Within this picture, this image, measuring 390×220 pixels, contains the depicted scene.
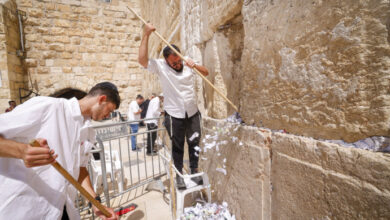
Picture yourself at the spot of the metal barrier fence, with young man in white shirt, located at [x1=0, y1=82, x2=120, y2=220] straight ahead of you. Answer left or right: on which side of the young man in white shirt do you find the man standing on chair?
left

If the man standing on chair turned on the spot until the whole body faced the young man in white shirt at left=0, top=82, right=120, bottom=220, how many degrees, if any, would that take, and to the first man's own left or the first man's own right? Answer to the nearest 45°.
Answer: approximately 90° to the first man's own right

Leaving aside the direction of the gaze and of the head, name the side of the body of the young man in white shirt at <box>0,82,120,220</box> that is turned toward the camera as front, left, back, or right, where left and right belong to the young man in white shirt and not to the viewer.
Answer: right

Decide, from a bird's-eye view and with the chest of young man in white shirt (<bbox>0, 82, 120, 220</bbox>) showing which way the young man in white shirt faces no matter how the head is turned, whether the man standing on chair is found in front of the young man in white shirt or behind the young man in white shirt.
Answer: in front

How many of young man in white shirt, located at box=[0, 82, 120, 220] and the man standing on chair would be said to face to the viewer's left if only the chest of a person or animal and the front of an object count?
0

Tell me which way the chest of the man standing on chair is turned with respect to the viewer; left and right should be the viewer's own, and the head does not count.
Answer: facing the viewer and to the right of the viewer

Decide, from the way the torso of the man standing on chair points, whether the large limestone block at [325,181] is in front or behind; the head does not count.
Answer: in front

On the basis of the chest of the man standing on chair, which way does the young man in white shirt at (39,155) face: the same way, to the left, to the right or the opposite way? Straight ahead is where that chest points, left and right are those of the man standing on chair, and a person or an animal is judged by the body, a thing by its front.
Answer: to the left

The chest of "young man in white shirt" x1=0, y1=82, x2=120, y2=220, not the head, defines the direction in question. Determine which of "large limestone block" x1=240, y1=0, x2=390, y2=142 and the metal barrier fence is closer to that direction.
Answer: the large limestone block
